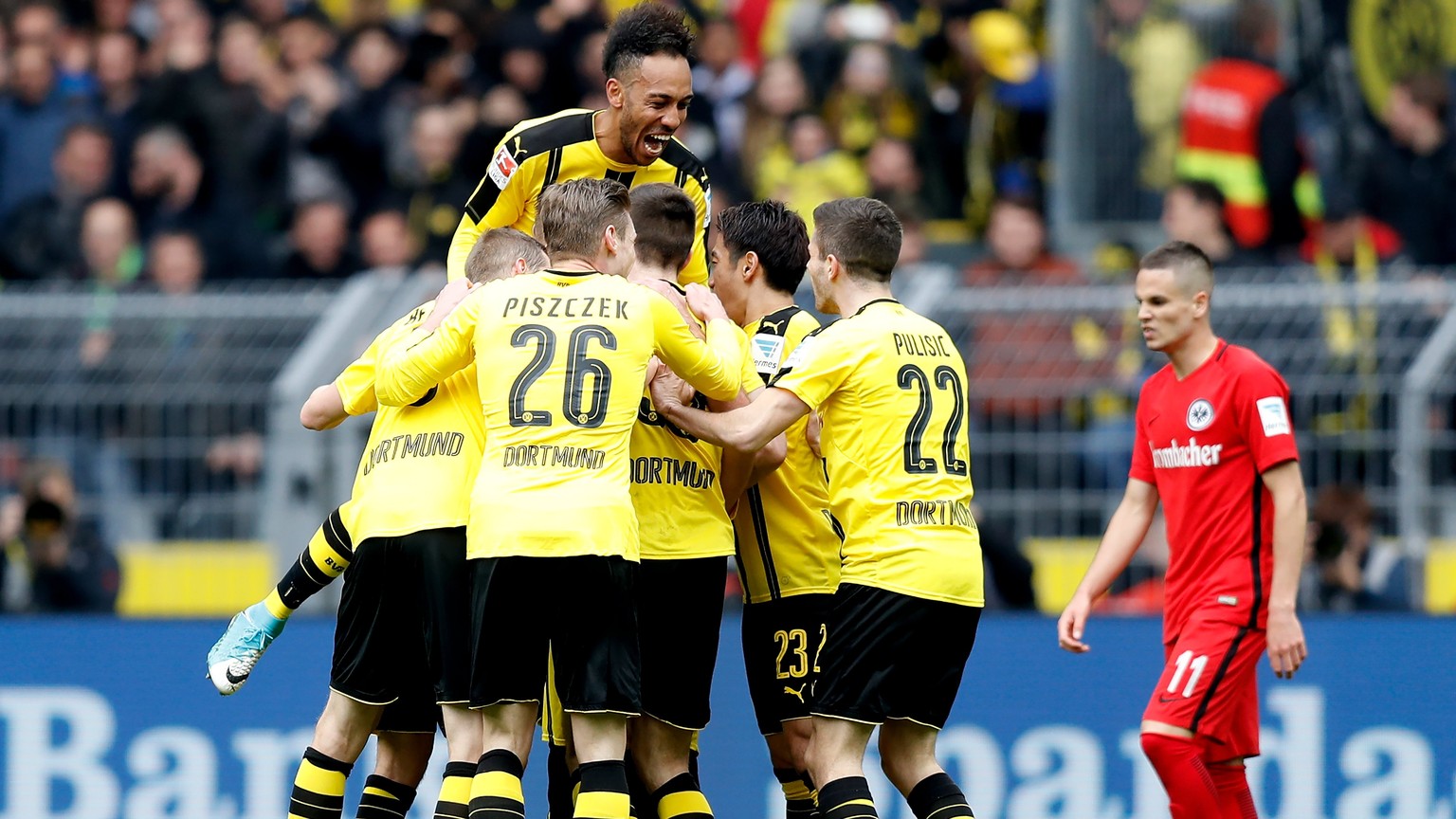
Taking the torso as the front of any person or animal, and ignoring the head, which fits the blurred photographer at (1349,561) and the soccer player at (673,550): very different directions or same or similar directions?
very different directions

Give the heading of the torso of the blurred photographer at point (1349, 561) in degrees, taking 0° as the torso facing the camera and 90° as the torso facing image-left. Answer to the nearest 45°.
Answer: approximately 0°

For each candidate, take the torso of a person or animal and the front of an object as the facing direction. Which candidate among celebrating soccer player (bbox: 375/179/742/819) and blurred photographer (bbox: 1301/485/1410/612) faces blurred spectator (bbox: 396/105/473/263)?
the celebrating soccer player

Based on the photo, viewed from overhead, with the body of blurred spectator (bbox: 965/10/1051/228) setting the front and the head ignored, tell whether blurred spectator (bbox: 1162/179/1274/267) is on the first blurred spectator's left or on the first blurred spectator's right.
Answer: on the first blurred spectator's left

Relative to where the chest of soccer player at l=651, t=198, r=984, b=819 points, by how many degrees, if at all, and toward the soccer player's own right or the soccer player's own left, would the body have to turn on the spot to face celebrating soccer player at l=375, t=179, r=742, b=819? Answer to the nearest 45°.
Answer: approximately 90° to the soccer player's own left

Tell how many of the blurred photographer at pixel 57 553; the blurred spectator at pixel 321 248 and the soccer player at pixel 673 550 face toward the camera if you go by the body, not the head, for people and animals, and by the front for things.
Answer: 2

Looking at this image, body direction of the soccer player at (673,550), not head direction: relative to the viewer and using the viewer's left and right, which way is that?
facing away from the viewer

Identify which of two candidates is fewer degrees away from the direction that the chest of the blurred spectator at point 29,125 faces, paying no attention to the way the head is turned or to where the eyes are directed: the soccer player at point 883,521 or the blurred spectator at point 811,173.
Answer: the soccer player
